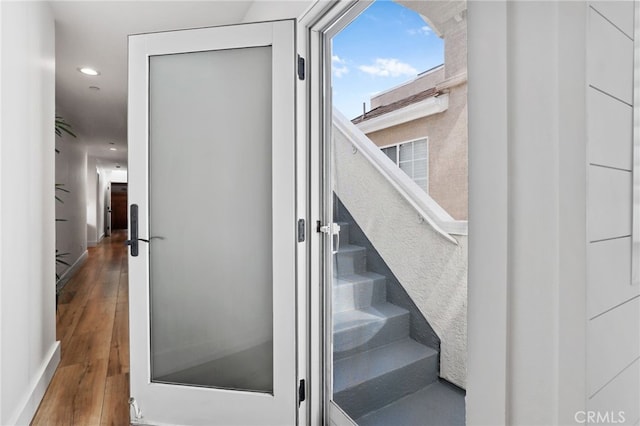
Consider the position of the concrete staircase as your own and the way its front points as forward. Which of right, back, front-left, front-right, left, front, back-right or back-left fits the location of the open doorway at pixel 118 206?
back

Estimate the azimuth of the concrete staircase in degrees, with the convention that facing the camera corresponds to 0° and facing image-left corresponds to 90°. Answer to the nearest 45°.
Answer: approximately 315°
